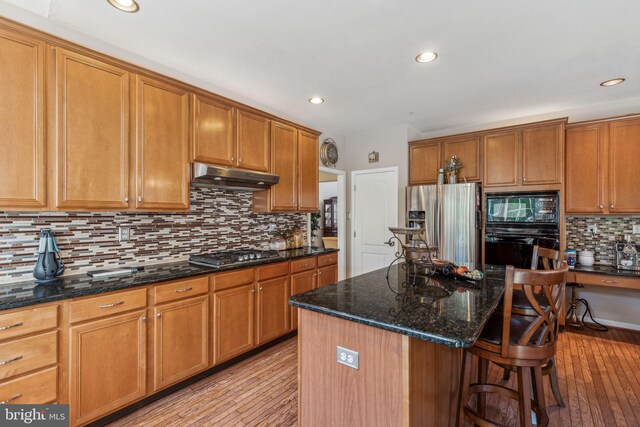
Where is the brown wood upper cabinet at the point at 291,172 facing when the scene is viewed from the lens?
facing the viewer and to the right of the viewer

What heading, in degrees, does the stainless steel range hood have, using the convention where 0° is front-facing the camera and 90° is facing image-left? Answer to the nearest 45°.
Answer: approximately 315°

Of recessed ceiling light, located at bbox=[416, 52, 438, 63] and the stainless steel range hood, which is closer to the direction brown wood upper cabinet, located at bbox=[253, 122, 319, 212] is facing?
the recessed ceiling light

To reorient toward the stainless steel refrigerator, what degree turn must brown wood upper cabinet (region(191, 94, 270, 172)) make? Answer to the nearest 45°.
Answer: approximately 45° to its left

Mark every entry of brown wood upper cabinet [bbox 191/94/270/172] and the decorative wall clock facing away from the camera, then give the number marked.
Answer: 0

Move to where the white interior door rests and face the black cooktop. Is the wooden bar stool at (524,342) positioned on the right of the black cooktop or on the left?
left

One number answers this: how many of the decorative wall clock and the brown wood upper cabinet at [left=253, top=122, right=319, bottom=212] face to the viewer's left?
0

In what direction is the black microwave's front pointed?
toward the camera

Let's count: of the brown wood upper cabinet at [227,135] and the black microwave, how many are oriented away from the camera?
0

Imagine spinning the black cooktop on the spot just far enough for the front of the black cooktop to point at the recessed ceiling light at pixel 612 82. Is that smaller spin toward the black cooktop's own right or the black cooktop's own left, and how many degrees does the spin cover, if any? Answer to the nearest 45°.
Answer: approximately 45° to the black cooktop's own left

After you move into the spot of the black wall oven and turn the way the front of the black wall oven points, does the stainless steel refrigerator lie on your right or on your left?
on your right

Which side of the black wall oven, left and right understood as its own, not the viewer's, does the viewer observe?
front
